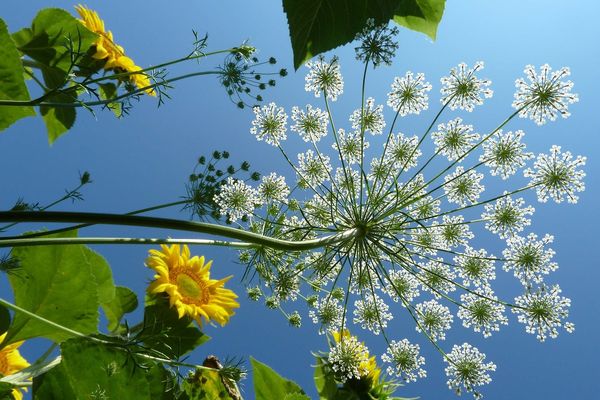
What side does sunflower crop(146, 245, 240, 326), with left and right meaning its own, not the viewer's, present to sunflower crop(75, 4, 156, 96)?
right

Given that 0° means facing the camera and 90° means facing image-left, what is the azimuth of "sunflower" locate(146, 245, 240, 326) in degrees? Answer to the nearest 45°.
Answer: approximately 315°
